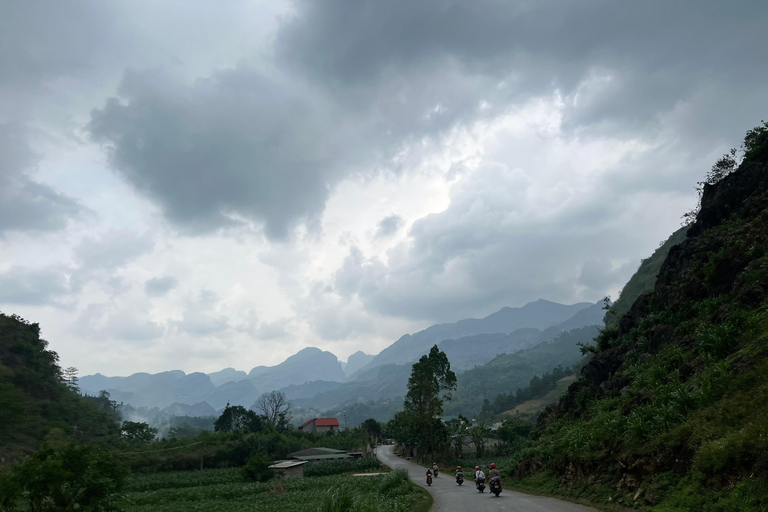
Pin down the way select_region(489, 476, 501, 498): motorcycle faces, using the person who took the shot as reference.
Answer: facing away from the viewer
